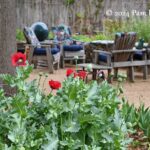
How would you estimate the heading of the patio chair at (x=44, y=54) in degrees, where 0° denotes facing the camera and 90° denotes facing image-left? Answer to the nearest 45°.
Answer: approximately 315°

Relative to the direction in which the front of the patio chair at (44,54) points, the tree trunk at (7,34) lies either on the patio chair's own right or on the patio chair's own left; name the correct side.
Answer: on the patio chair's own right

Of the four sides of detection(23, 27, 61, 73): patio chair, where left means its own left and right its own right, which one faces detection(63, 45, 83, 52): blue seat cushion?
left

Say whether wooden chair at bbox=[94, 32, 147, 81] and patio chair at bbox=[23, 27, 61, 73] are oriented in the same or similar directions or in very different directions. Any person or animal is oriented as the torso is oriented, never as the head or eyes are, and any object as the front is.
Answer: very different directions

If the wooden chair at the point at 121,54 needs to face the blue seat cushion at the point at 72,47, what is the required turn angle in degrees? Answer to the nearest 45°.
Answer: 0° — it already faces it
